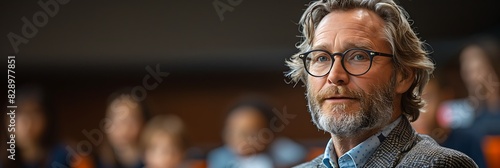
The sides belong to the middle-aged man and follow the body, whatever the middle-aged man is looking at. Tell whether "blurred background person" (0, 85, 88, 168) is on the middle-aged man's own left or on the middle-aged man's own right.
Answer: on the middle-aged man's own right

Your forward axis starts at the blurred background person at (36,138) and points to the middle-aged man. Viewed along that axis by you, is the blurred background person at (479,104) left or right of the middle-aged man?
left

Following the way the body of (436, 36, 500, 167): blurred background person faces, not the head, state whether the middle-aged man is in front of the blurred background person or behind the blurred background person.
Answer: in front

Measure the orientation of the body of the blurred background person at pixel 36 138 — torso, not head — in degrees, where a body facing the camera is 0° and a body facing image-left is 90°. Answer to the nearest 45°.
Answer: approximately 45°

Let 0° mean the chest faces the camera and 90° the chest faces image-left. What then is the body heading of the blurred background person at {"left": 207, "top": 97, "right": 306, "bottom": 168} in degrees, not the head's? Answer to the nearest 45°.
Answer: approximately 45°

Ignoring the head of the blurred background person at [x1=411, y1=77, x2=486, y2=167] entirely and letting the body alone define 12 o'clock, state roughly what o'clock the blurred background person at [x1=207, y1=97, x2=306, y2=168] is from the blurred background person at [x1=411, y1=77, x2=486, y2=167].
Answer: the blurred background person at [x1=207, y1=97, x2=306, y2=168] is roughly at 2 o'clock from the blurred background person at [x1=411, y1=77, x2=486, y2=167].

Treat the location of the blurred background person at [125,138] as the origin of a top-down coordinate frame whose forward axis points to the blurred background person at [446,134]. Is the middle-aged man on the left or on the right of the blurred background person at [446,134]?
right

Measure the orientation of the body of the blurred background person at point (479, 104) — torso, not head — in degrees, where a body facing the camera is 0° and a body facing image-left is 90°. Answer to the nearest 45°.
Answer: approximately 45°

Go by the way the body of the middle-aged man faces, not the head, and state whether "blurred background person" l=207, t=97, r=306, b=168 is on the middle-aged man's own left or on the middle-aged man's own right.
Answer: on the middle-aged man's own right

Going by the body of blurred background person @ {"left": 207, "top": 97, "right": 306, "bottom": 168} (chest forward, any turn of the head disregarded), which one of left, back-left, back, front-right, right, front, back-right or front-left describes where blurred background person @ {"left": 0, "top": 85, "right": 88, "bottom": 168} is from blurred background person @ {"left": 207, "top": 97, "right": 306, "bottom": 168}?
front-right
